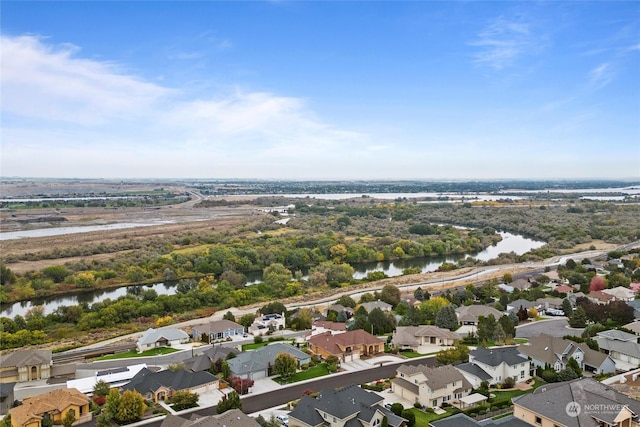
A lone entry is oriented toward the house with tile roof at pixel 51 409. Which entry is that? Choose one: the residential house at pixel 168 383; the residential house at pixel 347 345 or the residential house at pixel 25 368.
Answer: the residential house at pixel 25 368

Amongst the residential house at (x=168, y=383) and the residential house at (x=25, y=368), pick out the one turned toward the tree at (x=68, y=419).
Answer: the residential house at (x=25, y=368)

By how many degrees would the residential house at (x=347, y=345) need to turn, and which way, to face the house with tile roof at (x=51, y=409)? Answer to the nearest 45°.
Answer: approximately 90° to its right

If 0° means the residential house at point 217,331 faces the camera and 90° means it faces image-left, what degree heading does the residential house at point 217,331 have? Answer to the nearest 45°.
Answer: approximately 315°

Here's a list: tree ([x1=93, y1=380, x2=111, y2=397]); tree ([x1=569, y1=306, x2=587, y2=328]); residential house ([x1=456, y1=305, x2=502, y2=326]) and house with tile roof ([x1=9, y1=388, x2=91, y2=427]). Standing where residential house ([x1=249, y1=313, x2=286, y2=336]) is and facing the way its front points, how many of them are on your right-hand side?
2

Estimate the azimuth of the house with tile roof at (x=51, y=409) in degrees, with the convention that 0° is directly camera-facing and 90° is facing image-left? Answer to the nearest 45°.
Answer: approximately 315°

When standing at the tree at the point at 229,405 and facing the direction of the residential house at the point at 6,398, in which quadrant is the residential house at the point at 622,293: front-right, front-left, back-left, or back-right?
back-right

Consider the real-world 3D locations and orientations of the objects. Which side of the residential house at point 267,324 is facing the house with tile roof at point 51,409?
right

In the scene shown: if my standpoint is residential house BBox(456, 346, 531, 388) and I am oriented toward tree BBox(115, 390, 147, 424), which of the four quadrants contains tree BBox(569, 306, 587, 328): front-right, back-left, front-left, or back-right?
back-right

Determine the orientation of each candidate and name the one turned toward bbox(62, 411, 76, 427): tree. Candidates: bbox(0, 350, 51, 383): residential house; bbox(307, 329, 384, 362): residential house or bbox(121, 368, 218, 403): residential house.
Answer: bbox(0, 350, 51, 383): residential house

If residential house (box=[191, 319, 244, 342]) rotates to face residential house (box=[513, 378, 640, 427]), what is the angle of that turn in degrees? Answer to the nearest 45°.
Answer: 0° — it already faces it

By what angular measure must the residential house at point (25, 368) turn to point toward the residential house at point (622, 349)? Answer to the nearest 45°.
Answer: approximately 45° to its left

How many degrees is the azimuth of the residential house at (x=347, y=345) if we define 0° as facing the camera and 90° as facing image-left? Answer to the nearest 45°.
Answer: approximately 315°

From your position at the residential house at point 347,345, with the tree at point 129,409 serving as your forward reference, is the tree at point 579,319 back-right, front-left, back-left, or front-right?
back-left
